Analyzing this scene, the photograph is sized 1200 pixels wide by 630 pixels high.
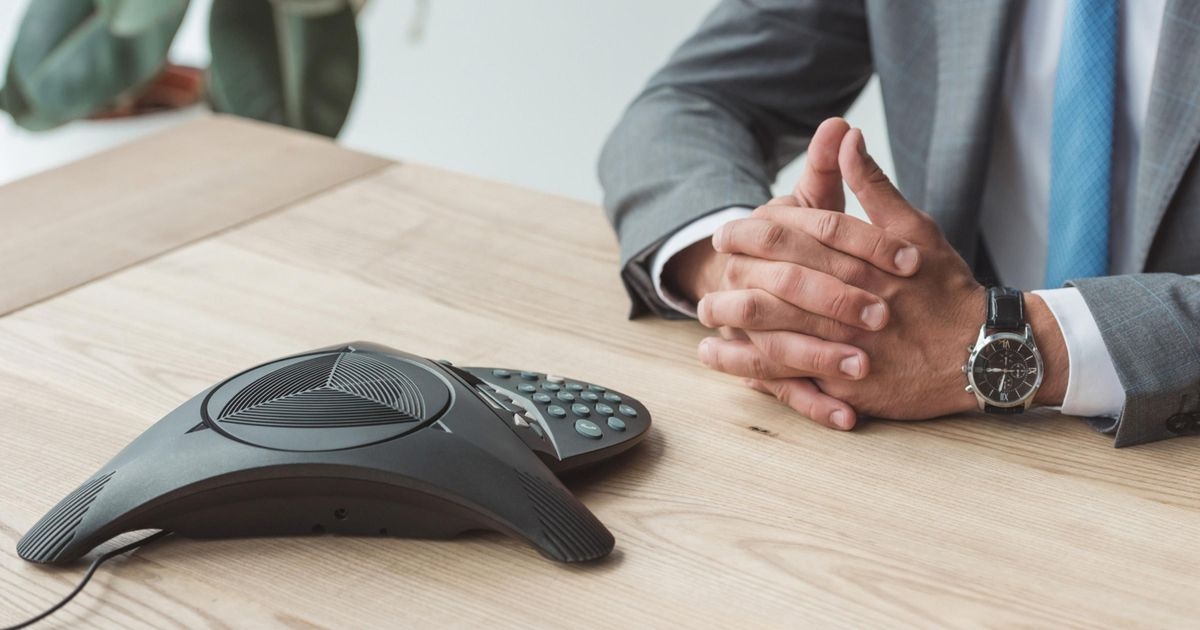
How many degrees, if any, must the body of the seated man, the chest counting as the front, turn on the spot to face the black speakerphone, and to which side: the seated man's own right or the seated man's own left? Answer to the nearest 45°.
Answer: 0° — they already face it

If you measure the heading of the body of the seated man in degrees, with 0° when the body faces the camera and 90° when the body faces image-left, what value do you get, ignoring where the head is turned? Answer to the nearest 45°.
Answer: approximately 45°
